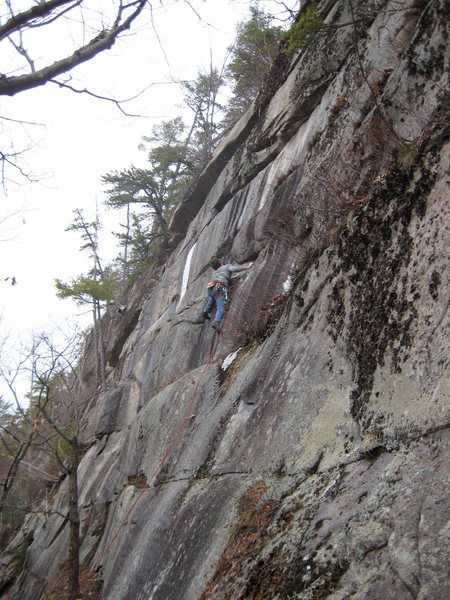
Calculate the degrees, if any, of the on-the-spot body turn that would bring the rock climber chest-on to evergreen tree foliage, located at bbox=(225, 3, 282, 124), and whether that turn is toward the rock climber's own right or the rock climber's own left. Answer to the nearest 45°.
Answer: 0° — they already face it

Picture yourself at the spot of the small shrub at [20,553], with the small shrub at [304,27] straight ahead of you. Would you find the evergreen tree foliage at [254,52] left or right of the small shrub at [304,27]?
left

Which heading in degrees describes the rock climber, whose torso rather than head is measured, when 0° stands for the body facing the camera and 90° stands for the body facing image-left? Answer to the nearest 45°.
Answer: approximately 225°

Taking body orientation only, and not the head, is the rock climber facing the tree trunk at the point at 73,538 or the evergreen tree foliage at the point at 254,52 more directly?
the evergreen tree foliage

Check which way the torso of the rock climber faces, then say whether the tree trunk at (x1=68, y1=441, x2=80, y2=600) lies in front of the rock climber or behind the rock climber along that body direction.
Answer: behind
